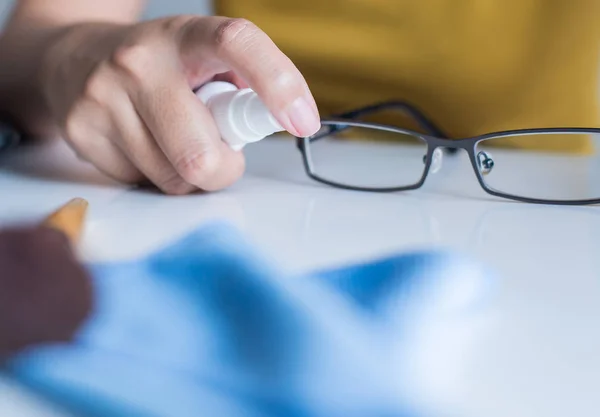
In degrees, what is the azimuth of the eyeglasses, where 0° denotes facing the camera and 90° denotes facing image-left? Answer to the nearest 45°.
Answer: approximately 45°
